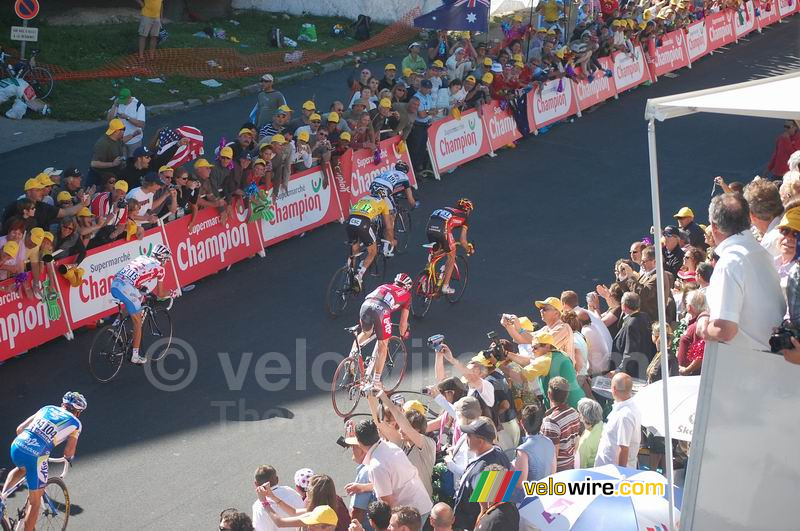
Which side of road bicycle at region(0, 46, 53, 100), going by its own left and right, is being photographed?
right

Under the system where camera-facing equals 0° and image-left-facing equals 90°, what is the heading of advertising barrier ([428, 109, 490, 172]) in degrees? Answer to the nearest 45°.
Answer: approximately 315°

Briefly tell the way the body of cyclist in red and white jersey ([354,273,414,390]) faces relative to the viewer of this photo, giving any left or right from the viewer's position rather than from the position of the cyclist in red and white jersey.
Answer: facing away from the viewer and to the right of the viewer

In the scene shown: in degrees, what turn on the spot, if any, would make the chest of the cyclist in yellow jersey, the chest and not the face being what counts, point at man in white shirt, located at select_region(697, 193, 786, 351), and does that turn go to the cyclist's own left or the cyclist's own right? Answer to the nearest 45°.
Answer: approximately 135° to the cyclist's own right

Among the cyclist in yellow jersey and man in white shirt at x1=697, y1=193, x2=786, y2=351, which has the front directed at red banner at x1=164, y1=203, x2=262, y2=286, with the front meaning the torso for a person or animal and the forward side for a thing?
the man in white shirt

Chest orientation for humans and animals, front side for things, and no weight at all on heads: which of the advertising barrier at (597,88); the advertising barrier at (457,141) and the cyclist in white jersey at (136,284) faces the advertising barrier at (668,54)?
the cyclist in white jersey

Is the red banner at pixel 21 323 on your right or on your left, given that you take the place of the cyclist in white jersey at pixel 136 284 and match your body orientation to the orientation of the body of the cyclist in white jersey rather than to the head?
on your left

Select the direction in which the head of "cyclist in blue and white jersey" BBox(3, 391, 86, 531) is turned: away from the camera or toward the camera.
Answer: away from the camera

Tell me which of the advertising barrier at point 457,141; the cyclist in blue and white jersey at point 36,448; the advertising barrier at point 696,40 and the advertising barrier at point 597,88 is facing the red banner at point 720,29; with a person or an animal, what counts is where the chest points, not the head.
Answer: the cyclist in blue and white jersey

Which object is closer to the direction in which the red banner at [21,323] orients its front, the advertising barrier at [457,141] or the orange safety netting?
the advertising barrier

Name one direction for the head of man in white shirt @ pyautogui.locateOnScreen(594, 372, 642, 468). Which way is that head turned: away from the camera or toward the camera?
away from the camera

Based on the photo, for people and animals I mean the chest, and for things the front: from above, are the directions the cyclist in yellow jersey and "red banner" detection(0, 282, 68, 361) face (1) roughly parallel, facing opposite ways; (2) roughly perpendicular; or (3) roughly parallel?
roughly perpendicular
